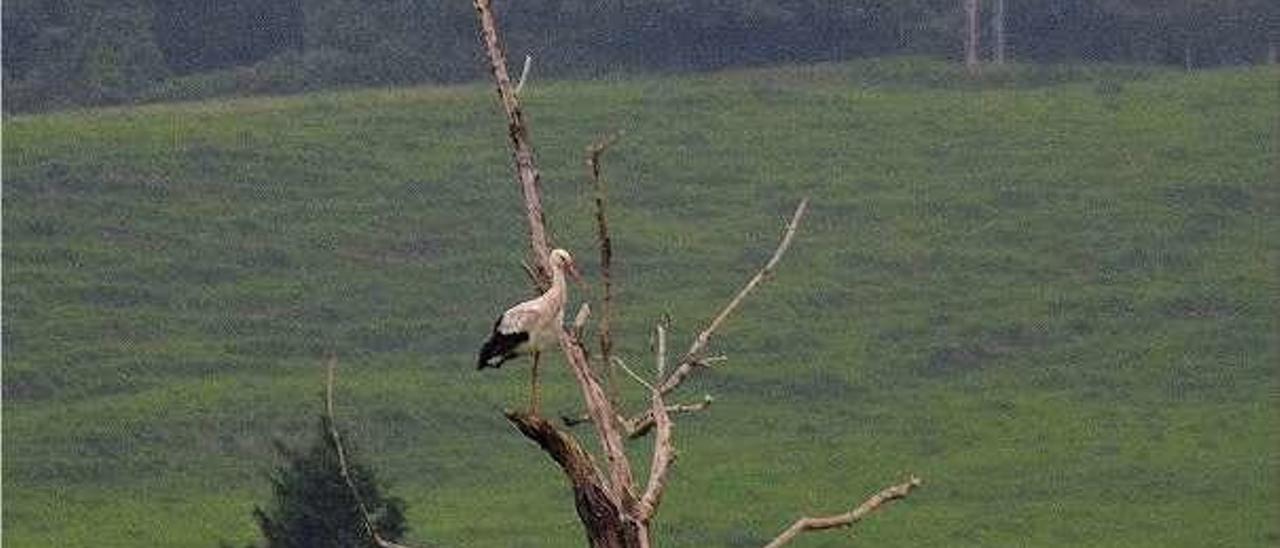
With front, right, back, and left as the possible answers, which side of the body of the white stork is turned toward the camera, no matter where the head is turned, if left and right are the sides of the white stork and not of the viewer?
right

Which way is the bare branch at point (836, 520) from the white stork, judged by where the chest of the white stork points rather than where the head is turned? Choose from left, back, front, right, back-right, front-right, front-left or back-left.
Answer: front-right
